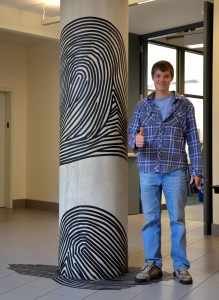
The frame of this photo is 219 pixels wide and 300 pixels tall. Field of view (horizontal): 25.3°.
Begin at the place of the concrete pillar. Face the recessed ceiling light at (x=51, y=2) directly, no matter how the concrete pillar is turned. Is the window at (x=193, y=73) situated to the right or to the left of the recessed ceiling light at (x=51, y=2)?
right

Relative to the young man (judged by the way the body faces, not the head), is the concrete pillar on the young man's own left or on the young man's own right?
on the young man's own right

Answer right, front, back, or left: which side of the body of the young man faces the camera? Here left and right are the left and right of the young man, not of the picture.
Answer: front

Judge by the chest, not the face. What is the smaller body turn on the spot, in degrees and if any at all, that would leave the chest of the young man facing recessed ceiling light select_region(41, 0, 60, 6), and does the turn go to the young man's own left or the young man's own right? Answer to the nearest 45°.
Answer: approximately 135° to the young man's own right

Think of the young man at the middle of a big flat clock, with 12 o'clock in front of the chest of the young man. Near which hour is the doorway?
The doorway is roughly at 5 o'clock from the young man.

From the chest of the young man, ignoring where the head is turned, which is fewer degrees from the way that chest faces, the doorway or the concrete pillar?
the concrete pillar

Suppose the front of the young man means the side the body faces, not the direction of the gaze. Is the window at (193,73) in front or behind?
behind
